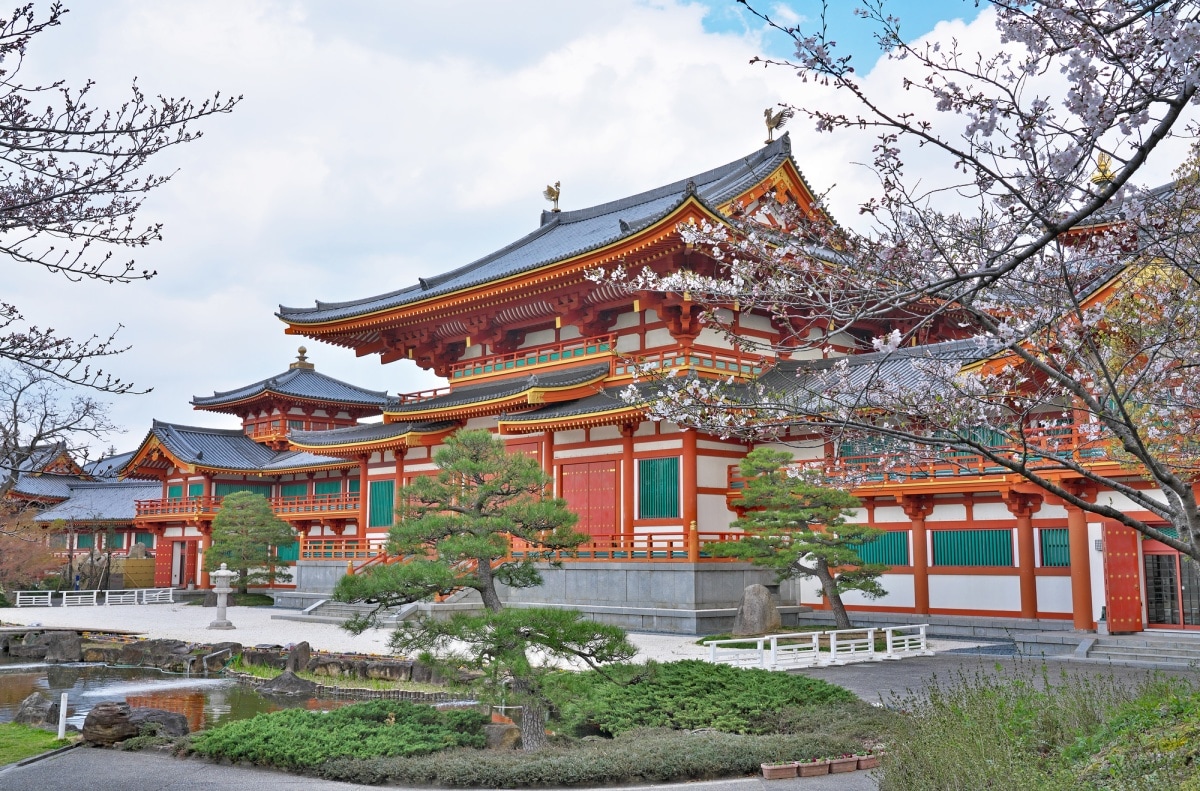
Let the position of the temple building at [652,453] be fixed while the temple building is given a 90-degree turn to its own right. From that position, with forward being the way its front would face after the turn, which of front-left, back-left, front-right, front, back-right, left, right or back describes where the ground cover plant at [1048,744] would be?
back-left

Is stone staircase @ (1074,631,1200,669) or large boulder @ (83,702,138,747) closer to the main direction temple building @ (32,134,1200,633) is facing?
the large boulder

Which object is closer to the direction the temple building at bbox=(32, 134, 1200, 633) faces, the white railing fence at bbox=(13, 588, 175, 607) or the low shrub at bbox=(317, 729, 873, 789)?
the low shrub

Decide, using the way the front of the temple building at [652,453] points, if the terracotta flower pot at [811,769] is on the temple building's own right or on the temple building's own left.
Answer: on the temple building's own left

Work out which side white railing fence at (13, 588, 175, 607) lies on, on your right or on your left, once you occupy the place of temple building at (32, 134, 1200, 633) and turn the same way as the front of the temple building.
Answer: on your right

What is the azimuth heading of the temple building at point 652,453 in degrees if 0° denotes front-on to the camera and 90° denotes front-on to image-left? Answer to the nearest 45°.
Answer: approximately 45°

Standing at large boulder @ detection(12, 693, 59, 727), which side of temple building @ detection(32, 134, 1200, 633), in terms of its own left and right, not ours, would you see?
front

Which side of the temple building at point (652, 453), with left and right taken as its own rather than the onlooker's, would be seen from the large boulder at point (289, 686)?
front

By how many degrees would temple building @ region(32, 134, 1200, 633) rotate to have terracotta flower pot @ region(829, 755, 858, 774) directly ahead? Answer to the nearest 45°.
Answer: approximately 45° to its left

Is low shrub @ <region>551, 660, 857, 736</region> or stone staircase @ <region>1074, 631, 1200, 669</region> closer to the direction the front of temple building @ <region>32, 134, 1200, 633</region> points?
the low shrub

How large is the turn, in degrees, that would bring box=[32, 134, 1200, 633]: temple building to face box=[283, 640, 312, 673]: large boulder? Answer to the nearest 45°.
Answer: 0° — it already faces it
